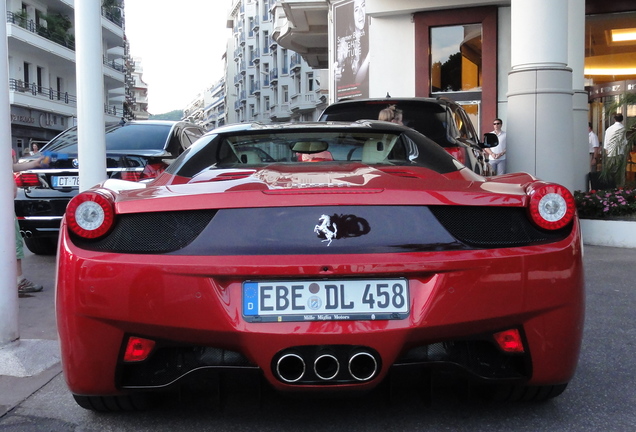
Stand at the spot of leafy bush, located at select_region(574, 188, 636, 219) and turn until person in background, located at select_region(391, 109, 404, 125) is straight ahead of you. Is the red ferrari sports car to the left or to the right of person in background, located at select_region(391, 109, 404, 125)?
left

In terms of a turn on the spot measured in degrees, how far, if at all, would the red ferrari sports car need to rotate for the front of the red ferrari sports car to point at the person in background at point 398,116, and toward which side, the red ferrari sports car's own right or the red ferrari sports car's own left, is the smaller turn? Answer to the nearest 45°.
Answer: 0° — it already faces them

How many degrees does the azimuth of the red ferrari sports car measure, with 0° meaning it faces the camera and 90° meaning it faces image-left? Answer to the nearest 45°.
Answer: approximately 180°

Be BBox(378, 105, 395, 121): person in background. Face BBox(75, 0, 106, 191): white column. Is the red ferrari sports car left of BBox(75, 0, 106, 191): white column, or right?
left

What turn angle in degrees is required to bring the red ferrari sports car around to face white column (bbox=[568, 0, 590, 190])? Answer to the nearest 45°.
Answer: approximately 45° to its right
